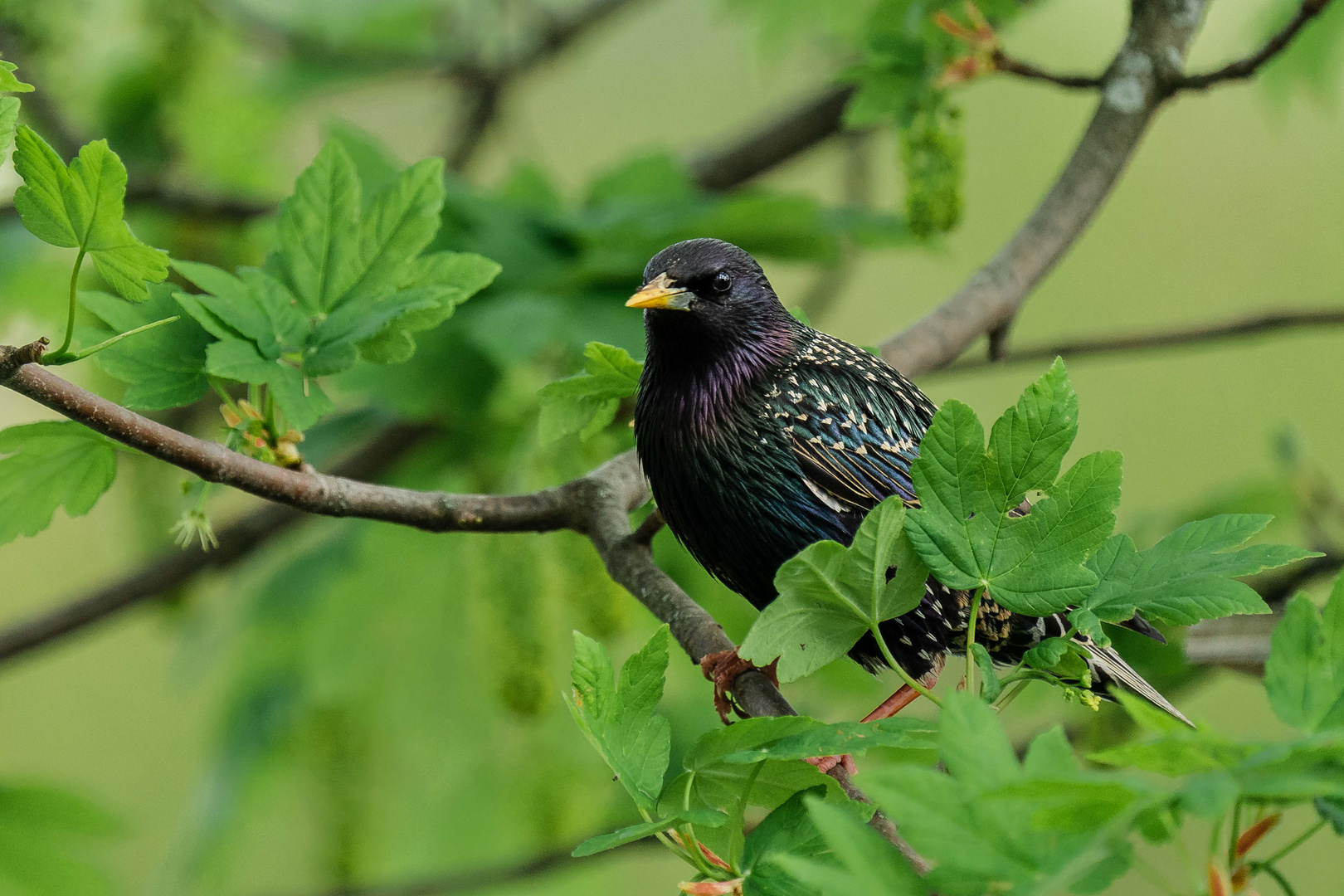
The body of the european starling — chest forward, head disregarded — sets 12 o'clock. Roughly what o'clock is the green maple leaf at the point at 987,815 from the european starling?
The green maple leaf is roughly at 10 o'clock from the european starling.

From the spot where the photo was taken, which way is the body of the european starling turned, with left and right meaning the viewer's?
facing the viewer and to the left of the viewer

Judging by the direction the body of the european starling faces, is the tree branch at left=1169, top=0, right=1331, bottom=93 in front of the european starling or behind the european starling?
behind

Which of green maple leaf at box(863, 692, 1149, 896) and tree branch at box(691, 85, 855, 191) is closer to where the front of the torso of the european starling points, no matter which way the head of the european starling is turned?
the green maple leaf

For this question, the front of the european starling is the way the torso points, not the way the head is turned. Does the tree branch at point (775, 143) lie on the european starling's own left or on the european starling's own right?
on the european starling's own right

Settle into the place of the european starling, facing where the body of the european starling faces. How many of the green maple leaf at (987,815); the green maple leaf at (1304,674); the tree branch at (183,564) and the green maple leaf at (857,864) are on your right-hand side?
1

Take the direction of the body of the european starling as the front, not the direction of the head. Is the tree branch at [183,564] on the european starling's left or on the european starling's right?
on the european starling's right
